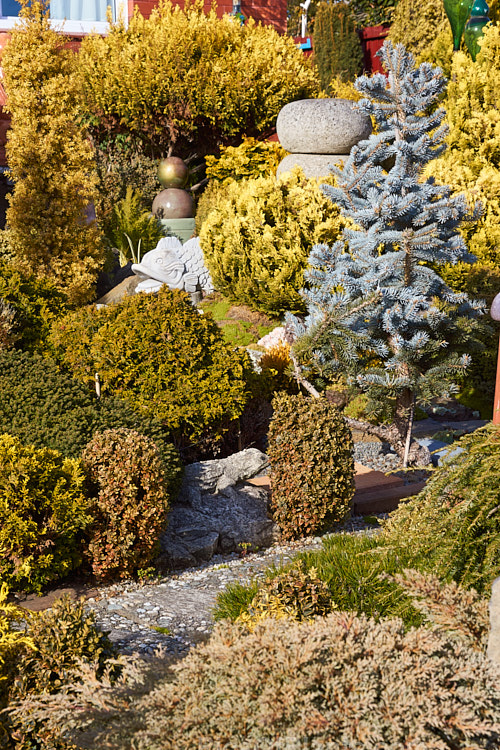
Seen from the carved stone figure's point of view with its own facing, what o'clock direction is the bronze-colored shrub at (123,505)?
The bronze-colored shrub is roughly at 9 o'clock from the carved stone figure.

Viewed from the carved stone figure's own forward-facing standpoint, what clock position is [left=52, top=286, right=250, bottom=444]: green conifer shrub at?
The green conifer shrub is roughly at 9 o'clock from the carved stone figure.

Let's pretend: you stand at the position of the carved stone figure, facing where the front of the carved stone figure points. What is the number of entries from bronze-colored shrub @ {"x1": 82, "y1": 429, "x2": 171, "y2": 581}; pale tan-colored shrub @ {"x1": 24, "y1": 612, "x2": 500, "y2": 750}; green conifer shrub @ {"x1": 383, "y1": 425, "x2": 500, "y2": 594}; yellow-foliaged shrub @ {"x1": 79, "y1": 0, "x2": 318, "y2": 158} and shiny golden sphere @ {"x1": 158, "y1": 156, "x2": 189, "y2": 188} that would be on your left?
3

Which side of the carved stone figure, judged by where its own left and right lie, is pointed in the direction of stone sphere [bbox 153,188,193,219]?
right

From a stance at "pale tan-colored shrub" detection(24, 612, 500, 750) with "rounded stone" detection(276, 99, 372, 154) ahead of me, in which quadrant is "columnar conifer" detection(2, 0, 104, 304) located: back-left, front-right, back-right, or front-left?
front-left

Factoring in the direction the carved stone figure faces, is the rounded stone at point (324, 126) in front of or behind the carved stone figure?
behind

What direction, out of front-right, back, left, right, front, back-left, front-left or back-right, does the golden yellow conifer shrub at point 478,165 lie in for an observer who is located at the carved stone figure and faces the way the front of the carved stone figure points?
back

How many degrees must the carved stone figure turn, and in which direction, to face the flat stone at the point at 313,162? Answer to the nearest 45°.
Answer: approximately 180°

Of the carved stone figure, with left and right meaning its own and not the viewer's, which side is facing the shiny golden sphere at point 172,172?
right

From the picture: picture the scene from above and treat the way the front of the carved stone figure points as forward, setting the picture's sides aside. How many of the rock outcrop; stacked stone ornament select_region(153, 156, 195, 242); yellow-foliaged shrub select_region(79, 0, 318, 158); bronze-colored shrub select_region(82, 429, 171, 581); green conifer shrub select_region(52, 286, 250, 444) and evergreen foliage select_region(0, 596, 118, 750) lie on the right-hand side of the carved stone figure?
2

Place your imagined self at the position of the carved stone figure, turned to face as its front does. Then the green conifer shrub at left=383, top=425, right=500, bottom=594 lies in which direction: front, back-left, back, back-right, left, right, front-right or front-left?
left

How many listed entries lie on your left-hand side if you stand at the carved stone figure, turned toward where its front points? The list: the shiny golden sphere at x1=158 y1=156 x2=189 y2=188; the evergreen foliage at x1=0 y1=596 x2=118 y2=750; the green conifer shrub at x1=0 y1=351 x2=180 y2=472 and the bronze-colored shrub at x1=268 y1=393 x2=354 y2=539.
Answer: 3

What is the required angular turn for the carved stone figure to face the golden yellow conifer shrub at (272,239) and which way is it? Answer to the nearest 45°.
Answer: approximately 135° to its left

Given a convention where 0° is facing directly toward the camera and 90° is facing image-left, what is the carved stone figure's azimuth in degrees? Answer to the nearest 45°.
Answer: approximately 90°

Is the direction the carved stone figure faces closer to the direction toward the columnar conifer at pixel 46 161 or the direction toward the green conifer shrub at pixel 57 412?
the columnar conifer
